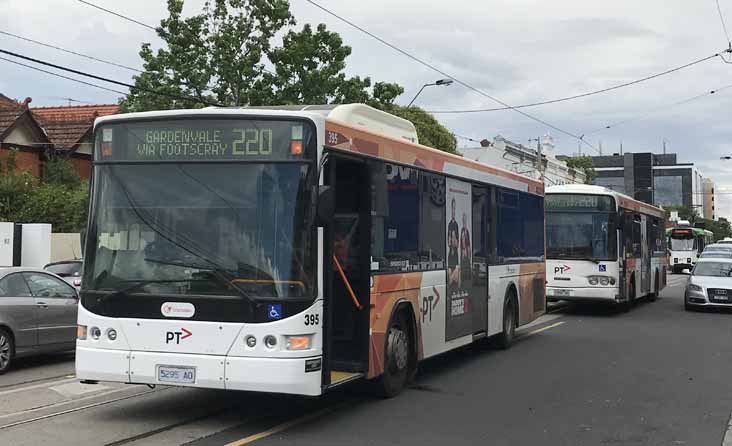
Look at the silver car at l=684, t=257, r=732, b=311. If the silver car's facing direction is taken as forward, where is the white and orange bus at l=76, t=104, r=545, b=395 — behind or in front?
in front

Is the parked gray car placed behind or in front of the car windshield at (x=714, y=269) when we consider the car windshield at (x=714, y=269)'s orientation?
in front

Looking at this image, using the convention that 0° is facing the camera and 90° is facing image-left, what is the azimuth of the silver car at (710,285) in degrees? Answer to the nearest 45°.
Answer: approximately 0°

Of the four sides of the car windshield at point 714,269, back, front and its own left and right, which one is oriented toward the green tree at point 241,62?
right

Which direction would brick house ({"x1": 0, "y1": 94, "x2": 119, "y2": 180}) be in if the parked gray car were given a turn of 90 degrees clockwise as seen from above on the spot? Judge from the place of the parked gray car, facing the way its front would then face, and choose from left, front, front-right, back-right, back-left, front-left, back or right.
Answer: back-left

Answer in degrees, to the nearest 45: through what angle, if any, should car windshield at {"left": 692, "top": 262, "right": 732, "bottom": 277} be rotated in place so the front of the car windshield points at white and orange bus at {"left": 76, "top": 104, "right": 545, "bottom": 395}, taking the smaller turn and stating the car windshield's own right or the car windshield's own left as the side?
0° — it already faces it

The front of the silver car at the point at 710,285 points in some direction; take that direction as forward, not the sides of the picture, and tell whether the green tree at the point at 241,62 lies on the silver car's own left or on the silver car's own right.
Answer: on the silver car's own right

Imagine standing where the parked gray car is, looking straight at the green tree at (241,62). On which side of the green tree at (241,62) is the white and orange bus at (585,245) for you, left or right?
right

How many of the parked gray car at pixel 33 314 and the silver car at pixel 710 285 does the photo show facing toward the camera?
1

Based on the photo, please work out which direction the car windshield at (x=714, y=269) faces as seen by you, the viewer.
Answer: facing the viewer

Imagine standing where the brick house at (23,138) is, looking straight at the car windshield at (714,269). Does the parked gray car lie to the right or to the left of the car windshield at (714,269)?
right

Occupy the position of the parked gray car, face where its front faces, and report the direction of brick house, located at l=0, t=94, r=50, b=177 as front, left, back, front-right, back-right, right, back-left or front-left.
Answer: front-left
